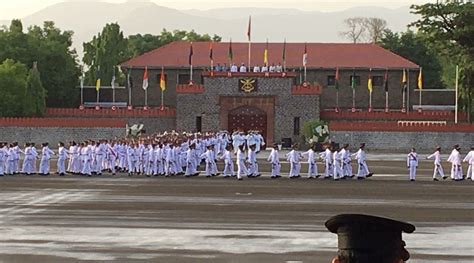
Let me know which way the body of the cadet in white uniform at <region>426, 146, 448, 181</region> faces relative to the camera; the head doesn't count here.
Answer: to the viewer's right

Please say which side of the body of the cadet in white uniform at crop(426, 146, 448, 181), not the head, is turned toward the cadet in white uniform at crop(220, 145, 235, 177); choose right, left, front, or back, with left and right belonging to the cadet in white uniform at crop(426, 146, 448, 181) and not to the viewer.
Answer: back

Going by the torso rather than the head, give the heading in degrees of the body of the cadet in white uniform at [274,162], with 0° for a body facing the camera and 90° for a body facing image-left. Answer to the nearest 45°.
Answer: approximately 270°

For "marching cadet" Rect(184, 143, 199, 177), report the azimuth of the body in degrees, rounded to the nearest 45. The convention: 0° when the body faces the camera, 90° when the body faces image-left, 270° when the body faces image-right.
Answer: approximately 270°

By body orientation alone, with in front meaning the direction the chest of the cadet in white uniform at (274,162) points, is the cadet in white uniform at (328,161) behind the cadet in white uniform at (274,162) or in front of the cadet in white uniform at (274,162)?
in front

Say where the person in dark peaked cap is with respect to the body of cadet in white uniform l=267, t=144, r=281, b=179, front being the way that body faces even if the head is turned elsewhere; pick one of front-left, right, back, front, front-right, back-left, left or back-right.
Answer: right

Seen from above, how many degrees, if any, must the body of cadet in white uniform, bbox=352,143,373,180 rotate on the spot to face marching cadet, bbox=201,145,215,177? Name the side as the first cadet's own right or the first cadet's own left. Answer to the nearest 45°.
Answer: approximately 180°

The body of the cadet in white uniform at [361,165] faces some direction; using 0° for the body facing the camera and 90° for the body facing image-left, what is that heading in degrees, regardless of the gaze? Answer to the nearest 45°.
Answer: approximately 270°
